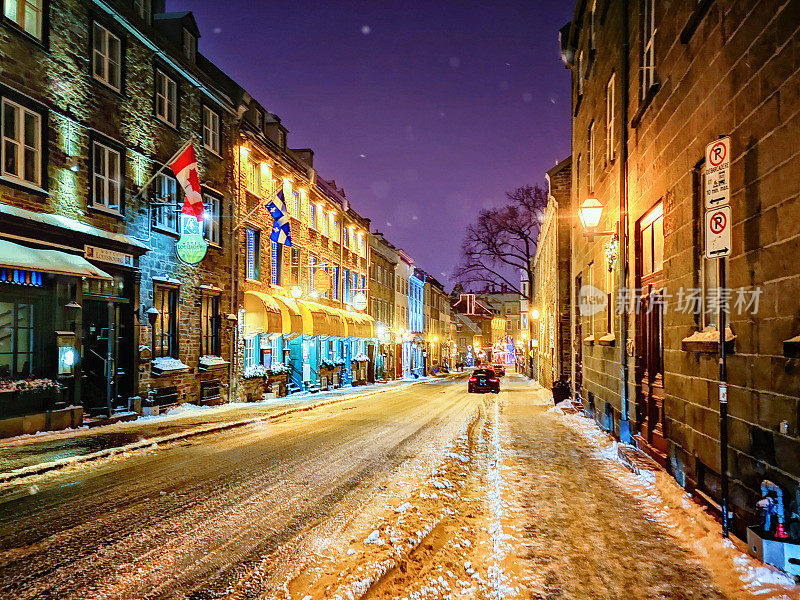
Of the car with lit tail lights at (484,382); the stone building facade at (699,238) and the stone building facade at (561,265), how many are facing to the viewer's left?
2

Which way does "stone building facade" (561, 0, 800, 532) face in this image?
to the viewer's left

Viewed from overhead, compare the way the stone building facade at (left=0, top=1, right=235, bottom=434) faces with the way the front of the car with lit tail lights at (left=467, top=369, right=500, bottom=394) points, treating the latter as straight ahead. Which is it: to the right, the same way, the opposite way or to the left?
to the right

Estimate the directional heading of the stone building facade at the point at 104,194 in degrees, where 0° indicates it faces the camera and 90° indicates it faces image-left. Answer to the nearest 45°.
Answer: approximately 315°

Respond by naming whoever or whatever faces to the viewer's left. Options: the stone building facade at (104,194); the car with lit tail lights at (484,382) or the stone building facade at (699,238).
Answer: the stone building facade at (699,238)

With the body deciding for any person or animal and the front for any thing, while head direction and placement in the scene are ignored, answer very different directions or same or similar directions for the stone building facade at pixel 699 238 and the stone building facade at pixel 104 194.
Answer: very different directions

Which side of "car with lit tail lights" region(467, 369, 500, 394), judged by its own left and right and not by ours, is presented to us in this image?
back

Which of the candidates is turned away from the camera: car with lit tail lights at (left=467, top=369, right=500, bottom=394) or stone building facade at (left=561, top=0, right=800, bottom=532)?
the car with lit tail lights

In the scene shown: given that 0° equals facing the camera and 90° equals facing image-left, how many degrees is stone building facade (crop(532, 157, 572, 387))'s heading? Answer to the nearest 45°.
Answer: approximately 90°

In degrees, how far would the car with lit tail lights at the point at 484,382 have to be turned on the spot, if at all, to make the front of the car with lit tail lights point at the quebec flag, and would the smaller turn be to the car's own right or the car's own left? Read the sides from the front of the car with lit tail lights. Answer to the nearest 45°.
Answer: approximately 135° to the car's own left

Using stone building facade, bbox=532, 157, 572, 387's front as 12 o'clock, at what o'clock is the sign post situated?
The sign post is roughly at 9 o'clock from the stone building facade.

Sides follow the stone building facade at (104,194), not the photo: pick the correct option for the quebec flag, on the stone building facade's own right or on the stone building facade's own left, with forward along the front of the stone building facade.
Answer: on the stone building facade's own left
